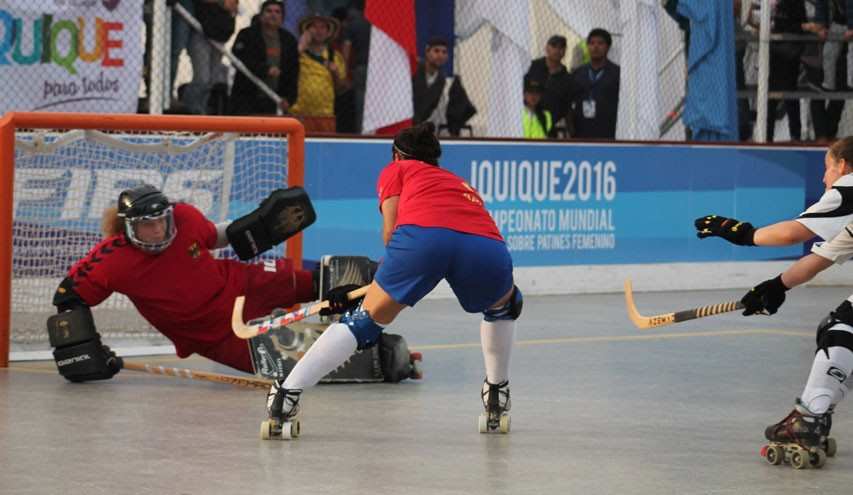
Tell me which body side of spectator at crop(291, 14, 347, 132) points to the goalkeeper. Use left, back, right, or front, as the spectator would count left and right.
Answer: front

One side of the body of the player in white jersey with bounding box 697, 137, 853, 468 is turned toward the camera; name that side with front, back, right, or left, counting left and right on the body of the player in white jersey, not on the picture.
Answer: left

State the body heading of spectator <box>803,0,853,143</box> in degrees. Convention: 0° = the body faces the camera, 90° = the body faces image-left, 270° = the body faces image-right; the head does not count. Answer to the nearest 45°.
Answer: approximately 0°

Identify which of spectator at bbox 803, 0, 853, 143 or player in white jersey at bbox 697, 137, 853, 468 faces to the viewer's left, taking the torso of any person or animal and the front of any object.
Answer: the player in white jersey

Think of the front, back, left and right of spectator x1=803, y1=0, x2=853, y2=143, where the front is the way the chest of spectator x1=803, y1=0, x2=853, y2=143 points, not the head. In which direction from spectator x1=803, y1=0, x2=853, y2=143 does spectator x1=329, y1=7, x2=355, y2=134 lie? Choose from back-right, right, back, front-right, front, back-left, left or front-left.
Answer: front-right

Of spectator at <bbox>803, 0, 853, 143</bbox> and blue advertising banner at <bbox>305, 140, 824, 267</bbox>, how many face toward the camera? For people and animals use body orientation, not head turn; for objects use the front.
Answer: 2

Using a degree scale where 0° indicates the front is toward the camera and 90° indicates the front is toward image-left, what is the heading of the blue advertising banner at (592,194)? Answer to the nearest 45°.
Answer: approximately 0°

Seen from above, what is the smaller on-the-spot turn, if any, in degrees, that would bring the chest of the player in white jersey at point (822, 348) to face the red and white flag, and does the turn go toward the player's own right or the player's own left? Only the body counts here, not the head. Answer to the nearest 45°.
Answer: approximately 45° to the player's own right
